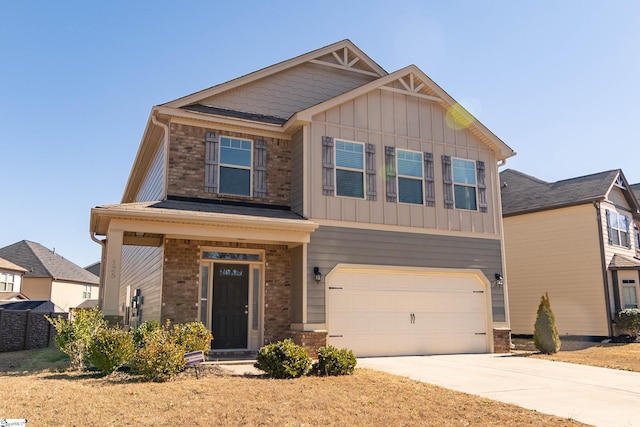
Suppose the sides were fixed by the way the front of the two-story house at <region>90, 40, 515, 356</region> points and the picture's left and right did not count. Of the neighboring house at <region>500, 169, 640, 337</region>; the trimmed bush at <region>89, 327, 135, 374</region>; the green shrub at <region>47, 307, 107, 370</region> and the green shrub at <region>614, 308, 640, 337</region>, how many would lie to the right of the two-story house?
2

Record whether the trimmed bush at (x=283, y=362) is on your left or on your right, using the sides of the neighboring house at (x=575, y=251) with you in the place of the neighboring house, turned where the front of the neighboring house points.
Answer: on your right

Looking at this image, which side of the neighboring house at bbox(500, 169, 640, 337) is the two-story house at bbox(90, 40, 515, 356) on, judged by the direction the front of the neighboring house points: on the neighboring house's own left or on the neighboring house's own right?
on the neighboring house's own right

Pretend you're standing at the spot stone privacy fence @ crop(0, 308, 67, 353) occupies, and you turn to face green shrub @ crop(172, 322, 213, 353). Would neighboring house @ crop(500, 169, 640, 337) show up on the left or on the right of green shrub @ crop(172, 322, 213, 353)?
left

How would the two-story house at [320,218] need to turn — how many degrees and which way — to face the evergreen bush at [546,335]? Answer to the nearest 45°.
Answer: approximately 45° to its left

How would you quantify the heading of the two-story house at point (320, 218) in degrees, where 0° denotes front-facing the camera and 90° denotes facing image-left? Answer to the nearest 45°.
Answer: approximately 315°

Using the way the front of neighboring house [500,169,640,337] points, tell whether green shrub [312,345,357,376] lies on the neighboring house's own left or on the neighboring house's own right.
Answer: on the neighboring house's own right

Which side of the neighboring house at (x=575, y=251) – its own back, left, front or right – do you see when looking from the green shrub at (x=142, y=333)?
right
